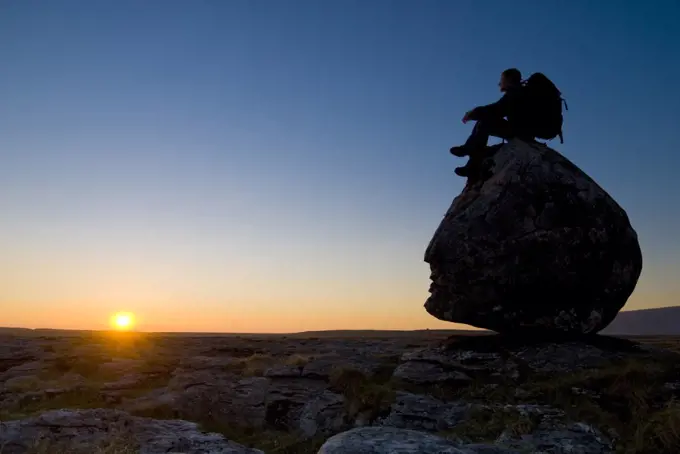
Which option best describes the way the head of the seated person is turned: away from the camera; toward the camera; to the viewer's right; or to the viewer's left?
to the viewer's left

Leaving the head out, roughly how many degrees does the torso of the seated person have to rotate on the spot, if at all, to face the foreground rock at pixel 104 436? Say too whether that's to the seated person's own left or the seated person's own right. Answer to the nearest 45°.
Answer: approximately 45° to the seated person's own left

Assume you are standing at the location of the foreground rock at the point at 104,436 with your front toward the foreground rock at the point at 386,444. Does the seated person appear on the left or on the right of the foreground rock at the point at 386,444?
left

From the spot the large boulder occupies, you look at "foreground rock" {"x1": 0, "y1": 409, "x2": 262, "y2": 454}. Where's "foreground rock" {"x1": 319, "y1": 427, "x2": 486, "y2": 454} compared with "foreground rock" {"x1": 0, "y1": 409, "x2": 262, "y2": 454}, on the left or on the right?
left

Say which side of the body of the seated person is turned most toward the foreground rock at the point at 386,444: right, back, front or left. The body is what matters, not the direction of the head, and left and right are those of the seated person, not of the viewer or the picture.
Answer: left

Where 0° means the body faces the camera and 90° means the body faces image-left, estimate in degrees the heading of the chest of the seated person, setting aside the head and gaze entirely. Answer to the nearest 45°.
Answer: approximately 90°
